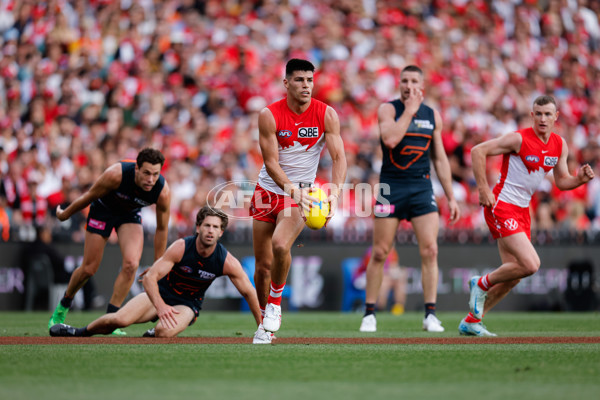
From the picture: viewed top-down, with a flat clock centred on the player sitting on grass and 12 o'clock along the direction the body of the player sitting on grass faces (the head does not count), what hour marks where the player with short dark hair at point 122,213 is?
The player with short dark hair is roughly at 5 o'clock from the player sitting on grass.

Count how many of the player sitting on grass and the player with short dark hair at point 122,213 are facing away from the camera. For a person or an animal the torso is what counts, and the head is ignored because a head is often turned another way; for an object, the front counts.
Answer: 0

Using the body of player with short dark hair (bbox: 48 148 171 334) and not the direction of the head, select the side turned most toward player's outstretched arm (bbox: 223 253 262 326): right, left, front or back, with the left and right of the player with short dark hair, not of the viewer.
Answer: front

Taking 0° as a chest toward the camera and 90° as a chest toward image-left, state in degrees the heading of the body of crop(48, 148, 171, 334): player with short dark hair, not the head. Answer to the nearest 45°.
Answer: approximately 315°

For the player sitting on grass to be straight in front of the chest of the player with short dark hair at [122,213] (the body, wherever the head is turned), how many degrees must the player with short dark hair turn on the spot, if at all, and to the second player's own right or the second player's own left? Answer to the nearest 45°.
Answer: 0° — they already face them
